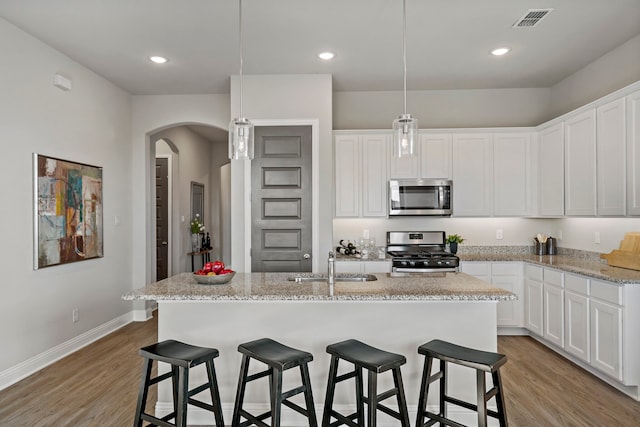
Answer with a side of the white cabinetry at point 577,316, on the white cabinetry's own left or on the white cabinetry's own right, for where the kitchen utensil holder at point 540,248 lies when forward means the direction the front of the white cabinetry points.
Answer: on the white cabinetry's own right

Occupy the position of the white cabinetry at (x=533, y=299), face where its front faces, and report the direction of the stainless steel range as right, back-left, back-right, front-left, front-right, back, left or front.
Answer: front-right

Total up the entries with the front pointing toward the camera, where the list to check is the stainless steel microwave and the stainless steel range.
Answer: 2

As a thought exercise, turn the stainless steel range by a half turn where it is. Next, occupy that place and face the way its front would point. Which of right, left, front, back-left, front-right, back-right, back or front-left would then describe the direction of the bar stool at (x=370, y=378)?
back

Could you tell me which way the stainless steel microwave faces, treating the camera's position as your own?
facing the viewer

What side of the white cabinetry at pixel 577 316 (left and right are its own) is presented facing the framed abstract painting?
front

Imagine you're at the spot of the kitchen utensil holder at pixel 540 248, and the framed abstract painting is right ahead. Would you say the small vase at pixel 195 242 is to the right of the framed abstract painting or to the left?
right

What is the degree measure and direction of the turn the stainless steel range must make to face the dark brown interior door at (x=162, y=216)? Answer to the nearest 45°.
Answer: approximately 90° to its right

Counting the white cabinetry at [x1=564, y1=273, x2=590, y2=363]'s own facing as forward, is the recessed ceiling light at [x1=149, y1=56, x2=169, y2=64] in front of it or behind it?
in front

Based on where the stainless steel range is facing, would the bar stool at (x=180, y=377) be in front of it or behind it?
in front

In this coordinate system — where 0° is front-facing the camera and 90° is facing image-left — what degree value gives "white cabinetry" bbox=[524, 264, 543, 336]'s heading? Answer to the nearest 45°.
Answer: approximately 45°

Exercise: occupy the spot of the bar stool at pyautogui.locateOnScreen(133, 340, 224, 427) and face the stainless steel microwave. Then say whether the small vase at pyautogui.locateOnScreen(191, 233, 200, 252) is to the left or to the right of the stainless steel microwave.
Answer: left

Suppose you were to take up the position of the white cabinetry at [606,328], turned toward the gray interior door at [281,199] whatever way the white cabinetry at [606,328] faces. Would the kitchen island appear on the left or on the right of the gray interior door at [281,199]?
left

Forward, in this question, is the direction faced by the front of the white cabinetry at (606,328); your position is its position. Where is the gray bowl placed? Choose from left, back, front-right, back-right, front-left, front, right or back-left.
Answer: front

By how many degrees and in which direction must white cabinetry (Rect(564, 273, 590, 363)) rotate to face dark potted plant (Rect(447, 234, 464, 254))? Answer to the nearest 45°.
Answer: approximately 90° to its right

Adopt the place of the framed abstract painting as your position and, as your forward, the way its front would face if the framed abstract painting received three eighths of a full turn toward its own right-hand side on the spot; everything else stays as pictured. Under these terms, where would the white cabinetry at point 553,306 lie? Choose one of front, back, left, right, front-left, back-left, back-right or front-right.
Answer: back-left

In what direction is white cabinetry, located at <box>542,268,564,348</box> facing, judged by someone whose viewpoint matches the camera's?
facing the viewer and to the left of the viewer

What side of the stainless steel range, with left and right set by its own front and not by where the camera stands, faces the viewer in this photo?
front

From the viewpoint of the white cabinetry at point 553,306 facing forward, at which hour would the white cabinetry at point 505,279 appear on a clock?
the white cabinetry at point 505,279 is roughly at 3 o'clock from the white cabinetry at point 553,306.
